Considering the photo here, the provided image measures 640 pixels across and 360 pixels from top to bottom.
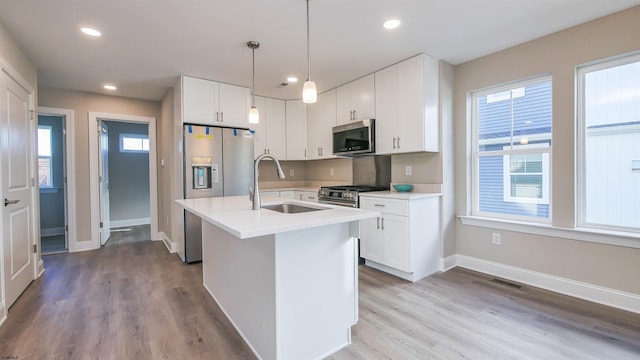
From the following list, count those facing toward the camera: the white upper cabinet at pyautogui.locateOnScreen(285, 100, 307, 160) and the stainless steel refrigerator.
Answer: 2

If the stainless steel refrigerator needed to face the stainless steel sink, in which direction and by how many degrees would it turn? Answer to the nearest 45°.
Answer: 0° — it already faces it

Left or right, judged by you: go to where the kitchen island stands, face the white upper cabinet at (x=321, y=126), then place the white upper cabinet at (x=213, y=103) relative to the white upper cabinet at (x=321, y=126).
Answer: left

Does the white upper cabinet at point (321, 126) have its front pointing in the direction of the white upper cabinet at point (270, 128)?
no

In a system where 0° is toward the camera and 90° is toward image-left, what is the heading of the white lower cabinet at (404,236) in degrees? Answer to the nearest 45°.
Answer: approximately 45°

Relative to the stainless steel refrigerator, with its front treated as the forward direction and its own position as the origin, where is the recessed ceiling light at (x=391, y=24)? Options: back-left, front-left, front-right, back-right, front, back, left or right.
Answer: front-left

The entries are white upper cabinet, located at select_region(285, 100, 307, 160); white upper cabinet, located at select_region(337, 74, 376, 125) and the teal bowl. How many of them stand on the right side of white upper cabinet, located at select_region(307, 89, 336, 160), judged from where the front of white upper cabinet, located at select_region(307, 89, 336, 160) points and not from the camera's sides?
1

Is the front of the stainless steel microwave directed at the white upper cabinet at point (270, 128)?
no

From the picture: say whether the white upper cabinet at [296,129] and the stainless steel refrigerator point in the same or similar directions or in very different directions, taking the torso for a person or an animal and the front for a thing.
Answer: same or similar directions

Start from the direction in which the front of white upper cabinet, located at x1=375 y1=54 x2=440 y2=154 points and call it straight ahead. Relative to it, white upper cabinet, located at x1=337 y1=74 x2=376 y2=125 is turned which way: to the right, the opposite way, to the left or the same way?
the same way

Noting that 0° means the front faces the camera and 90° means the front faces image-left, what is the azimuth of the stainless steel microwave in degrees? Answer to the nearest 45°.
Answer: approximately 45°

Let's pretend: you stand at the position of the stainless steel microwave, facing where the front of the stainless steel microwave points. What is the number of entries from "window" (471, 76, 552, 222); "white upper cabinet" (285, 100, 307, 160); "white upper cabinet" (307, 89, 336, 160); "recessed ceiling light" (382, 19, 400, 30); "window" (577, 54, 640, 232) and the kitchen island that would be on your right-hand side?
2

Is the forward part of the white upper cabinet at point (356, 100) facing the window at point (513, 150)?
no

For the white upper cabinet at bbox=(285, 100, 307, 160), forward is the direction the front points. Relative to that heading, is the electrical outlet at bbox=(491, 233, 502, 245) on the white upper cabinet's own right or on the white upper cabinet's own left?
on the white upper cabinet's own left

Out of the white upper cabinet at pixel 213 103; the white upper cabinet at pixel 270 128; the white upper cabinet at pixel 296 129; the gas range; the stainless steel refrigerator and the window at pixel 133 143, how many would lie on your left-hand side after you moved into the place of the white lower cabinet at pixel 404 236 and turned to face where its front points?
0

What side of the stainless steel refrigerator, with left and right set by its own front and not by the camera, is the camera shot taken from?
front

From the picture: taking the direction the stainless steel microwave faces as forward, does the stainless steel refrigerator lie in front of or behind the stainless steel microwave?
in front

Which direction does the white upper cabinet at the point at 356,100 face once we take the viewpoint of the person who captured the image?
facing the viewer and to the left of the viewer
